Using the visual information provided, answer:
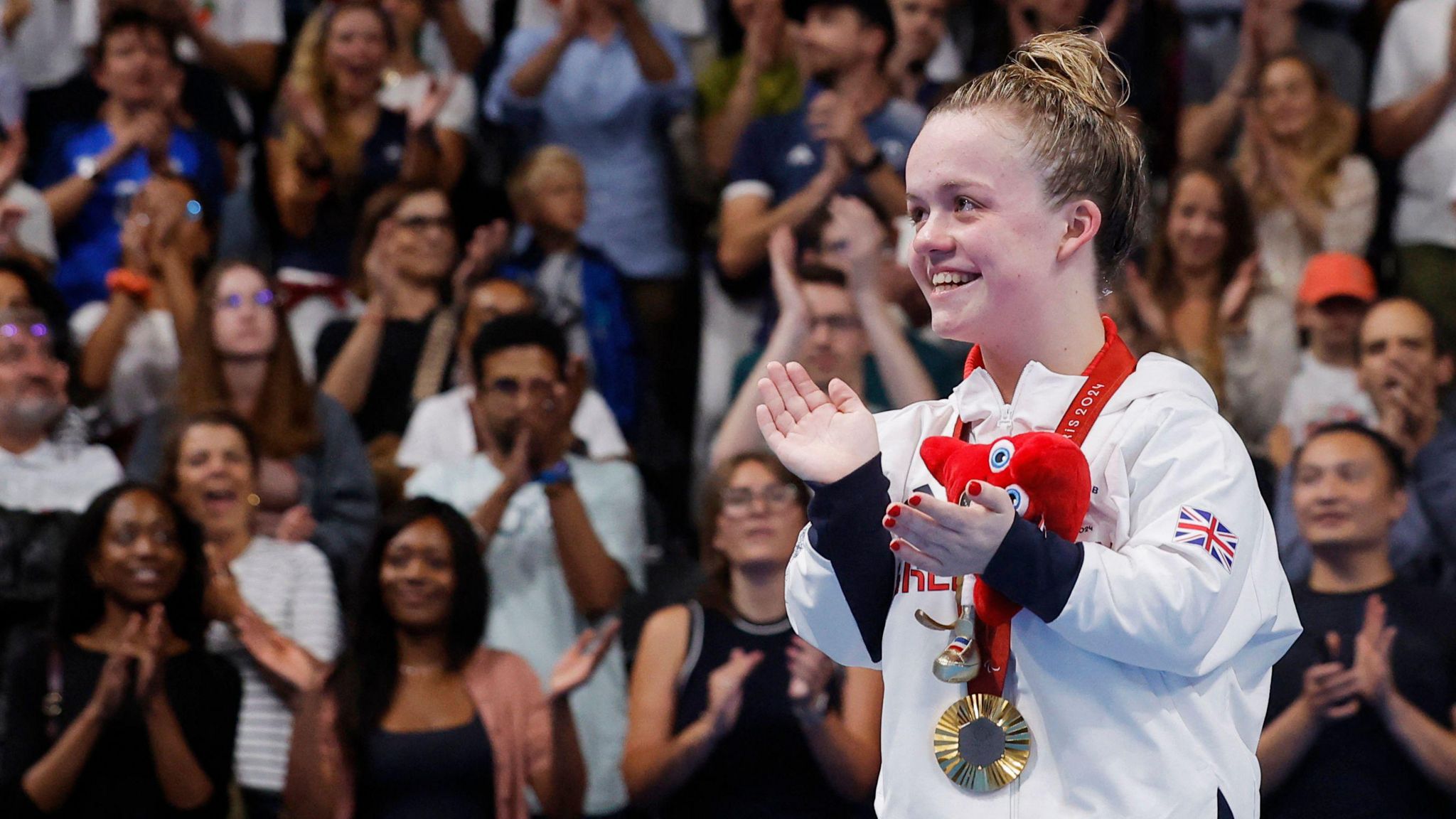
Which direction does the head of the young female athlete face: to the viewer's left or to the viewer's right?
to the viewer's left

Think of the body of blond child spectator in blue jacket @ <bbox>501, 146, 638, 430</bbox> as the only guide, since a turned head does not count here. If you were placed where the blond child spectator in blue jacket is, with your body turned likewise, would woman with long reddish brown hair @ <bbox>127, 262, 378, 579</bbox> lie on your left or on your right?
on your right

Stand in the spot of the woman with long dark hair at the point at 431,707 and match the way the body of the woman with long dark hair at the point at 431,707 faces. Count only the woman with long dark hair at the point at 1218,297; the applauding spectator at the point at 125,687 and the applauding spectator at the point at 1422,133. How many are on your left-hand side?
2

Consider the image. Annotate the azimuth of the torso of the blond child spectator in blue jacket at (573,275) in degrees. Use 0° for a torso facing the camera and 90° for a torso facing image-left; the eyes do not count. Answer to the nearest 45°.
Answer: approximately 0°
